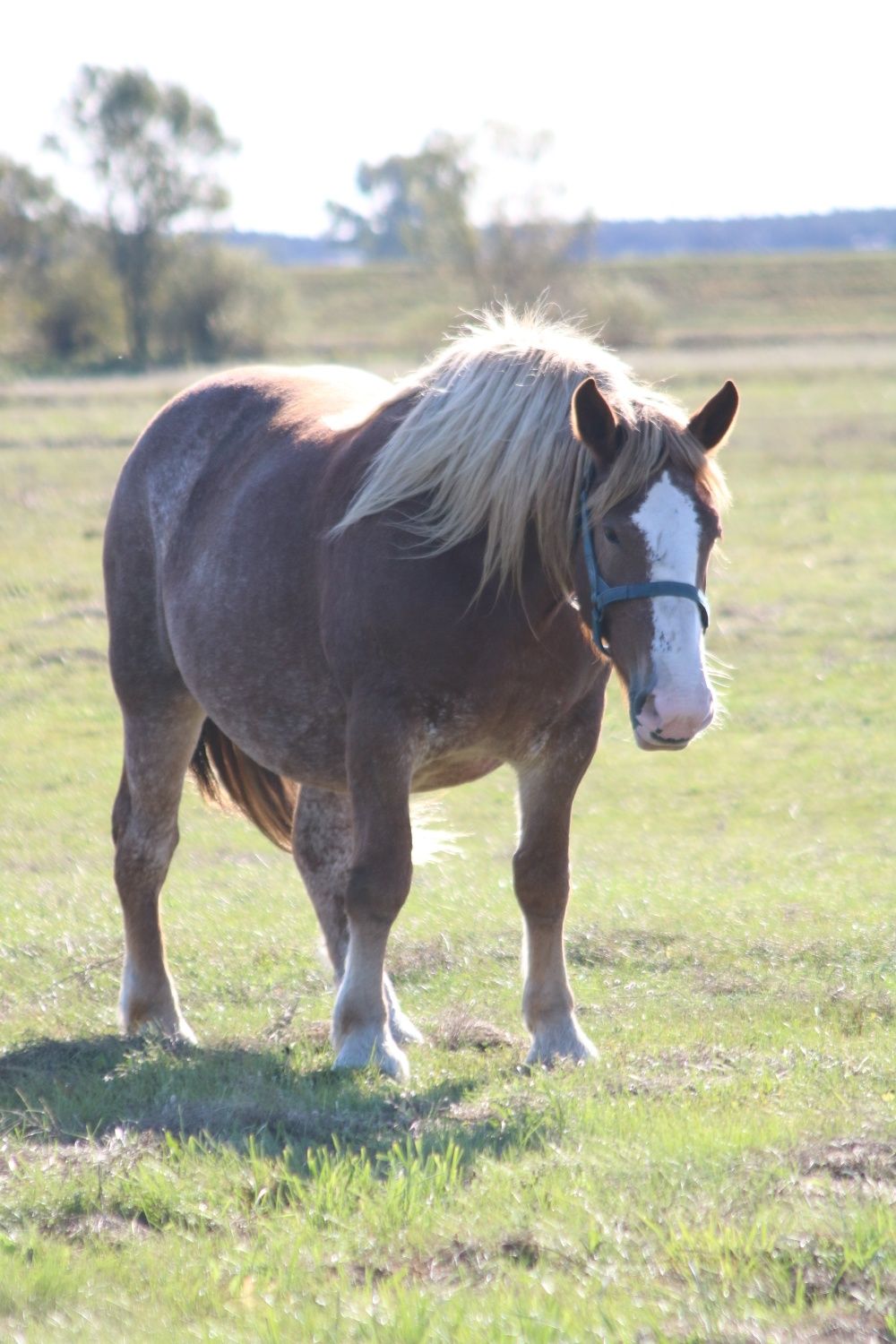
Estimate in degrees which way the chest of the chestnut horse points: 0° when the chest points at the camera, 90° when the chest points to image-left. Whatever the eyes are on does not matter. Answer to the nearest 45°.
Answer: approximately 315°
